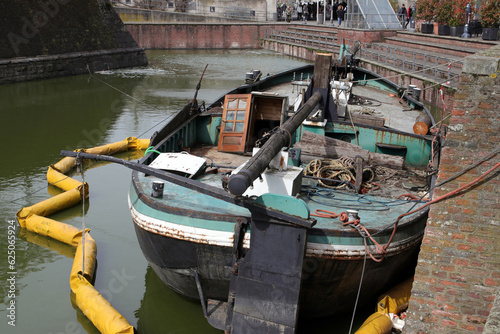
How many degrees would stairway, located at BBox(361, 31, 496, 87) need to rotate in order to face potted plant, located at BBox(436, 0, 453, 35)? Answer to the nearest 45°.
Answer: approximately 135° to its right

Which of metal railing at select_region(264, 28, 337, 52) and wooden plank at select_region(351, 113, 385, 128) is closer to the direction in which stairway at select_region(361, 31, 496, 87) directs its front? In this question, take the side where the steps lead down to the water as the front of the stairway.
the wooden plank

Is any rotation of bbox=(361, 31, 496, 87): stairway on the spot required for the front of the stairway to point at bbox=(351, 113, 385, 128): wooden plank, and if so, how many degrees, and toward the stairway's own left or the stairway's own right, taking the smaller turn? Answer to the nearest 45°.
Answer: approximately 45° to the stairway's own left

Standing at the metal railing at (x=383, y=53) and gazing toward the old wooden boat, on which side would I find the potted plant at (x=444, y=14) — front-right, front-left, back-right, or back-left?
back-left

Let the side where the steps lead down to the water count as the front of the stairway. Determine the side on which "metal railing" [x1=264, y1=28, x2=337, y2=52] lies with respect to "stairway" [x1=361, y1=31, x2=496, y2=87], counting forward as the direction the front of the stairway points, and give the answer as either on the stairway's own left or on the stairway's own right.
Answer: on the stairway's own right

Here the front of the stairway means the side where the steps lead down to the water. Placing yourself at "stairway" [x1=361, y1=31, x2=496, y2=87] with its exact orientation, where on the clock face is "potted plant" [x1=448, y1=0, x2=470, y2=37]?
The potted plant is roughly at 5 o'clock from the stairway.

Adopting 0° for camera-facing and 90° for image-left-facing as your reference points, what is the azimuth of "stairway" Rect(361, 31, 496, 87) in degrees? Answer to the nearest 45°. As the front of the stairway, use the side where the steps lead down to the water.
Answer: approximately 45°
